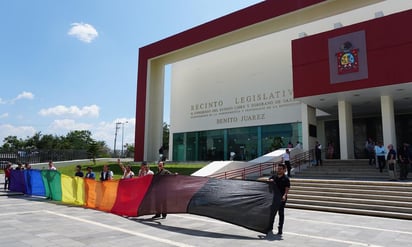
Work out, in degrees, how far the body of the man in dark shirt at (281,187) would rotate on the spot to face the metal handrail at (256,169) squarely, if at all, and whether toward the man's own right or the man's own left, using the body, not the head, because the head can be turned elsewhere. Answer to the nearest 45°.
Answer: approximately 135° to the man's own right

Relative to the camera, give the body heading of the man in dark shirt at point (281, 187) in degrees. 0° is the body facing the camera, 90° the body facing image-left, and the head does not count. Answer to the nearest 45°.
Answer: approximately 45°

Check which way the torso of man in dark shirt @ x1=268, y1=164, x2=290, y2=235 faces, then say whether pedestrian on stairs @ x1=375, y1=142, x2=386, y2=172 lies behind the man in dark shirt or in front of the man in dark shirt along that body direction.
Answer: behind
